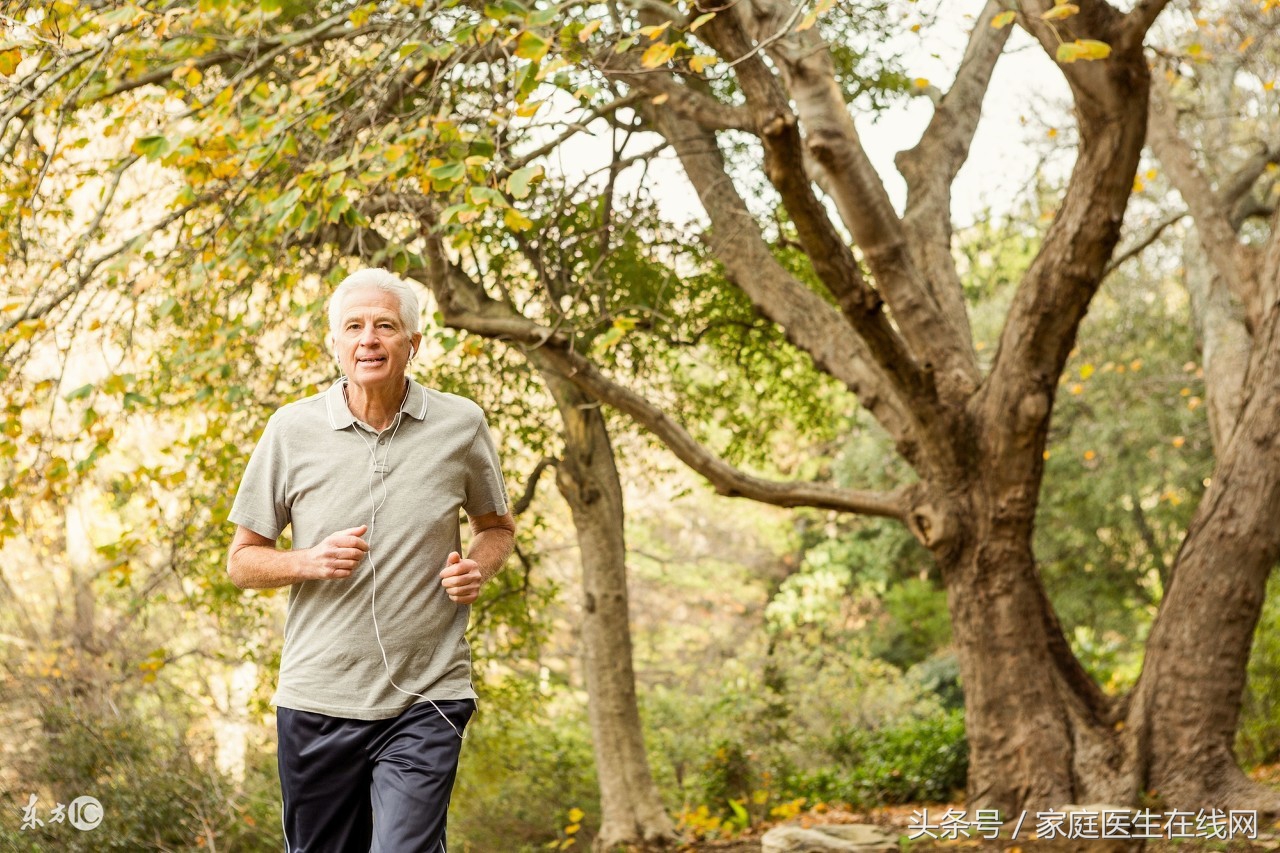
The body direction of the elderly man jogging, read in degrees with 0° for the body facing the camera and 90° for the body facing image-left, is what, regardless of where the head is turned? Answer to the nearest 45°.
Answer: approximately 0°

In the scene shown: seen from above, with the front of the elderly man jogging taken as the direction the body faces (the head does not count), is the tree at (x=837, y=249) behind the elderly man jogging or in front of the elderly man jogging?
behind
